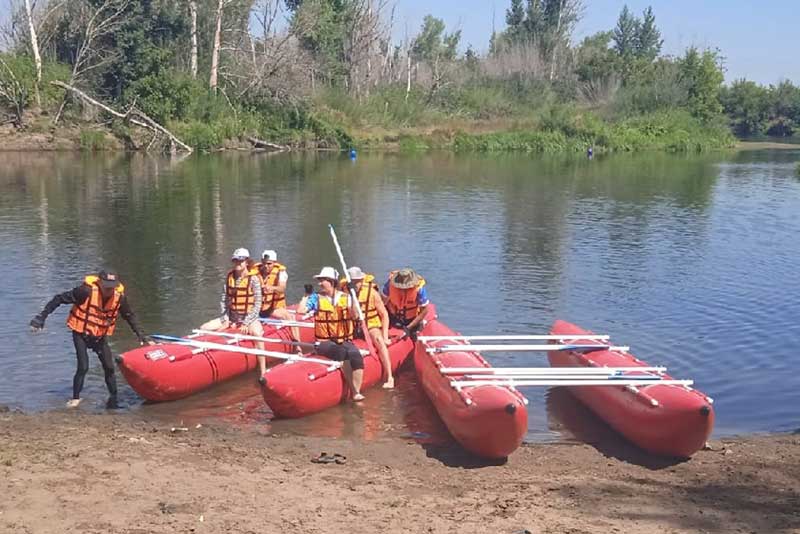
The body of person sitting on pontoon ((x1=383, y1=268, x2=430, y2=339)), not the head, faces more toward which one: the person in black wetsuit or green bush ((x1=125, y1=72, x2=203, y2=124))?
the person in black wetsuit

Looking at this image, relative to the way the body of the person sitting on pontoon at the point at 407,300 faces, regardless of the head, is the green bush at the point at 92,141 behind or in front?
behind

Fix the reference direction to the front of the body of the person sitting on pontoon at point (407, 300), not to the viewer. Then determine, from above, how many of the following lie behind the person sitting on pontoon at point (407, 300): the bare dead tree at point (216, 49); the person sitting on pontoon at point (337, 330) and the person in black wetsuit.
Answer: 1

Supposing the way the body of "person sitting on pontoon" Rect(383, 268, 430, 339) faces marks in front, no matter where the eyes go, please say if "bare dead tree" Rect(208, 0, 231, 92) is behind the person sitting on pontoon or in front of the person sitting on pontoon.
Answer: behind

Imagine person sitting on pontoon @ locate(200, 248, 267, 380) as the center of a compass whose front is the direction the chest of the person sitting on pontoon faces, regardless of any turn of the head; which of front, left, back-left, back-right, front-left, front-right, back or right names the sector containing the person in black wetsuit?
front-right

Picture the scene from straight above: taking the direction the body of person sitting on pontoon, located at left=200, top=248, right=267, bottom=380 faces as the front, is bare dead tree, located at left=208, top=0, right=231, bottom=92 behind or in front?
behind

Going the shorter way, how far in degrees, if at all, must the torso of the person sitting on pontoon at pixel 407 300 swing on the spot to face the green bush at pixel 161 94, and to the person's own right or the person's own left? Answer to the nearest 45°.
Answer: approximately 180°

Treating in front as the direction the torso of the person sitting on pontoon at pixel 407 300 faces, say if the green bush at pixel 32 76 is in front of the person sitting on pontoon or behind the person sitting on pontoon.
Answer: behind

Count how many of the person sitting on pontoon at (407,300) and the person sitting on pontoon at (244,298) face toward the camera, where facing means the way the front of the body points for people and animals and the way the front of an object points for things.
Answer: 2

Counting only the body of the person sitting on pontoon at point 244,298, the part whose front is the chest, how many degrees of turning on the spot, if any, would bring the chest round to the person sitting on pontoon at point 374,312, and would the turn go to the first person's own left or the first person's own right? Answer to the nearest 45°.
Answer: approximately 90° to the first person's own left

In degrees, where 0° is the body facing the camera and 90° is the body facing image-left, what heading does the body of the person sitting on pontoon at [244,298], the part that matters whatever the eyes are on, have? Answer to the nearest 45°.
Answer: approximately 0°

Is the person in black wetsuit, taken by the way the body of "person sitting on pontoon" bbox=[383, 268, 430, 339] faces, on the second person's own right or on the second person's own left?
on the second person's own right

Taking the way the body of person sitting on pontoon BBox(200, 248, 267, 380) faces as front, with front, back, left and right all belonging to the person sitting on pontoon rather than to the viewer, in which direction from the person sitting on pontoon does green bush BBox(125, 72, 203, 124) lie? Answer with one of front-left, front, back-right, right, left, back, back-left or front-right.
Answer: back
